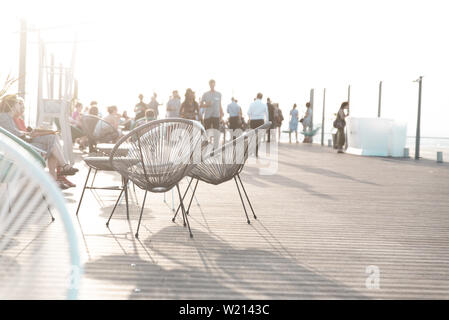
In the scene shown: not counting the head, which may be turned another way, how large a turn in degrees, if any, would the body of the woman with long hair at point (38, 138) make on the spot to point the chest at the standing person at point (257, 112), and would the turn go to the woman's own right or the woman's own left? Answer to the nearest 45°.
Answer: approximately 45° to the woman's own left

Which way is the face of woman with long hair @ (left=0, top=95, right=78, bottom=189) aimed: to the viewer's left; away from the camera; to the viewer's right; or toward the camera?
to the viewer's right

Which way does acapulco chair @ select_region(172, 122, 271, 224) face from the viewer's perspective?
to the viewer's left

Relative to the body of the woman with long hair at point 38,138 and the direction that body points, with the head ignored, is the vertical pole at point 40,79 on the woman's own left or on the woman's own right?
on the woman's own left

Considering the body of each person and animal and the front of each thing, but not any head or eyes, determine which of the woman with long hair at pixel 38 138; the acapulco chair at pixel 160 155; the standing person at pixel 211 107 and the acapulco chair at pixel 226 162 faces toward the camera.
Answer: the standing person

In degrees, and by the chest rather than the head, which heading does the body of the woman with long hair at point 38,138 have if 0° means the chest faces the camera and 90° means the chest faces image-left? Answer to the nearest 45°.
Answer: approximately 270°

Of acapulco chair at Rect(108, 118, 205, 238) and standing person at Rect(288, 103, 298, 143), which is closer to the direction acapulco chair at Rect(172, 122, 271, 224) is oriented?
the acapulco chair
